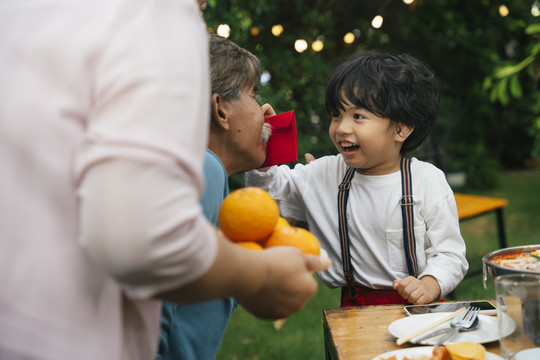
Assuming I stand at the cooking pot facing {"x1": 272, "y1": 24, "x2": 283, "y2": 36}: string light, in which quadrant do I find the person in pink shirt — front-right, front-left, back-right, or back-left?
back-left

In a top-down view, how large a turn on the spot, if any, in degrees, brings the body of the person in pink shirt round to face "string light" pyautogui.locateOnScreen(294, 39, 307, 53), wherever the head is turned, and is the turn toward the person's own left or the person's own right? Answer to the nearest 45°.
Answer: approximately 45° to the person's own left

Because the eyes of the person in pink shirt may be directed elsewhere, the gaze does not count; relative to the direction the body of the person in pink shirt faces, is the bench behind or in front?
in front

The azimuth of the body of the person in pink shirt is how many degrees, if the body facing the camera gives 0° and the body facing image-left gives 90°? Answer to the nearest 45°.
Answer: approximately 225°

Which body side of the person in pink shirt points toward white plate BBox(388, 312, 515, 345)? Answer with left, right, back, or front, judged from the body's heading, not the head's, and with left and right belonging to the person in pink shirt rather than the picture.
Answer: front

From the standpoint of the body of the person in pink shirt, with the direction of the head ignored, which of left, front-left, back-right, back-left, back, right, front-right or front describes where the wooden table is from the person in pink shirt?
front

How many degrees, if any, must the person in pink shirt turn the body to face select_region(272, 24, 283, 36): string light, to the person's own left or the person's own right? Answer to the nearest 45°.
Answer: approximately 45° to the person's own left

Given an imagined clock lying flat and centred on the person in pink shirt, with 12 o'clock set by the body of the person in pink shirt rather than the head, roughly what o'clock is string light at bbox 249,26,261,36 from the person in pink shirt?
The string light is roughly at 11 o'clock from the person in pink shirt.
